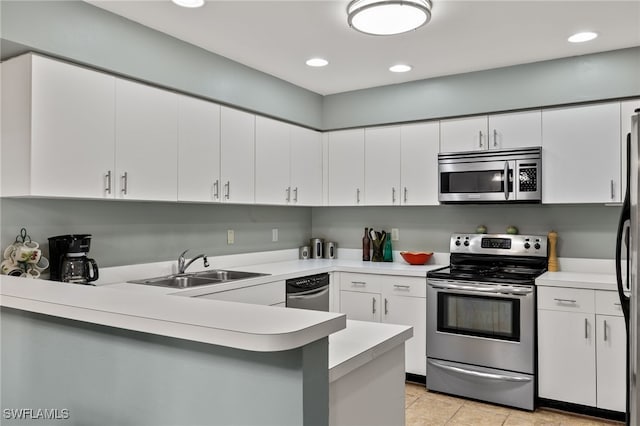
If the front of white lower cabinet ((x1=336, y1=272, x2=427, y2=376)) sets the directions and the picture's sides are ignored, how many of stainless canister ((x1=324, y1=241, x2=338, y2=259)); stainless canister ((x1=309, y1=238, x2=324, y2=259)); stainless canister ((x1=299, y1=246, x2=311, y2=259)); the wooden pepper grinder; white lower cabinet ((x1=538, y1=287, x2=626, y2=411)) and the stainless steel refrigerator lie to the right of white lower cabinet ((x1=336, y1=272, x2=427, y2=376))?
3

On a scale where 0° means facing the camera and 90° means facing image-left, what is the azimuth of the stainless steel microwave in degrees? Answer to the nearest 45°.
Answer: approximately 0°

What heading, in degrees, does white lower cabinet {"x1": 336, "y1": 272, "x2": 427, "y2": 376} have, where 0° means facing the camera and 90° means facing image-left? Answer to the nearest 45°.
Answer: approximately 45°

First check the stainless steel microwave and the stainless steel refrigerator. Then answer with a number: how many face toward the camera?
1

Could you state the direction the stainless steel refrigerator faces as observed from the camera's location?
facing to the left of the viewer

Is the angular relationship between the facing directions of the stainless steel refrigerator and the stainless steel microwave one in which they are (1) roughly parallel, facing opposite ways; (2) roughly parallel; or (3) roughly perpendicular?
roughly perpendicular

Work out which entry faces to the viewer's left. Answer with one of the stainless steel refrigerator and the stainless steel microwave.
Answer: the stainless steel refrigerator

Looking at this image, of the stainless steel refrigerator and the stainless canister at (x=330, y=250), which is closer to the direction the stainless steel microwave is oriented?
the stainless steel refrigerator

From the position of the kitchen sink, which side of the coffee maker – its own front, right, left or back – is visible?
left

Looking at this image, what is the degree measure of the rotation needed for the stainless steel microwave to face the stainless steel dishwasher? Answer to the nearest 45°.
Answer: approximately 90° to its right
